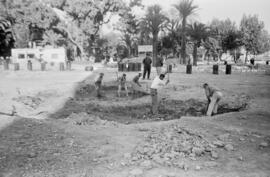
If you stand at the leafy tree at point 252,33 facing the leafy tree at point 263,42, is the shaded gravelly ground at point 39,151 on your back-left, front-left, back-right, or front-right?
back-right

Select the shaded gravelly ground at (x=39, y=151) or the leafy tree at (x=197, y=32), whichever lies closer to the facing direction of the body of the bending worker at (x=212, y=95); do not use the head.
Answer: the shaded gravelly ground

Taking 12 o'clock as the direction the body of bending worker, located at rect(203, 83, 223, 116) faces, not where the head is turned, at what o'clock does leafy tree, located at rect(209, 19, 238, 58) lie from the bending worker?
The leafy tree is roughly at 3 o'clock from the bending worker.

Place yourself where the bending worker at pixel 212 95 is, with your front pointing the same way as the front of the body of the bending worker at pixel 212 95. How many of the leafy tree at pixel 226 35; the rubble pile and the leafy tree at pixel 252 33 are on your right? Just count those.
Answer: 2

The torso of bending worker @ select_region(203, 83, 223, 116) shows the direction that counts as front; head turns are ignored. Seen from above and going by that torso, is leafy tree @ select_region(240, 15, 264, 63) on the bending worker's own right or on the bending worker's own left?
on the bending worker's own right

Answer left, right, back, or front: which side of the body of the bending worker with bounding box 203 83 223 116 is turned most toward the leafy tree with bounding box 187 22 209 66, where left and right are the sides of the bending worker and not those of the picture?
right

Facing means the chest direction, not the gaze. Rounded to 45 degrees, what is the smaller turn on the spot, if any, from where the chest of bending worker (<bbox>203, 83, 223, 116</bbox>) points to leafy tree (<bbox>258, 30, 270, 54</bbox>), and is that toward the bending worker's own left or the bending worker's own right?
approximately 90° to the bending worker's own right

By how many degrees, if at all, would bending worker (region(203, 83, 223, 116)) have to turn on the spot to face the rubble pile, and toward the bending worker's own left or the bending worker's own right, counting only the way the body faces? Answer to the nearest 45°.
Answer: approximately 90° to the bending worker's own left

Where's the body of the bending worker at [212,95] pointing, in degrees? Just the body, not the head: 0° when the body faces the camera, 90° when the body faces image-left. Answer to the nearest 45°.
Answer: approximately 90°

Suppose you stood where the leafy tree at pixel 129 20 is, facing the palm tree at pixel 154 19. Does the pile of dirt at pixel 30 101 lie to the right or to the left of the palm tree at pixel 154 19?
right

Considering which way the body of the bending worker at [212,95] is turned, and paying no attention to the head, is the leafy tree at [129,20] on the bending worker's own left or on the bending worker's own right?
on the bending worker's own right
